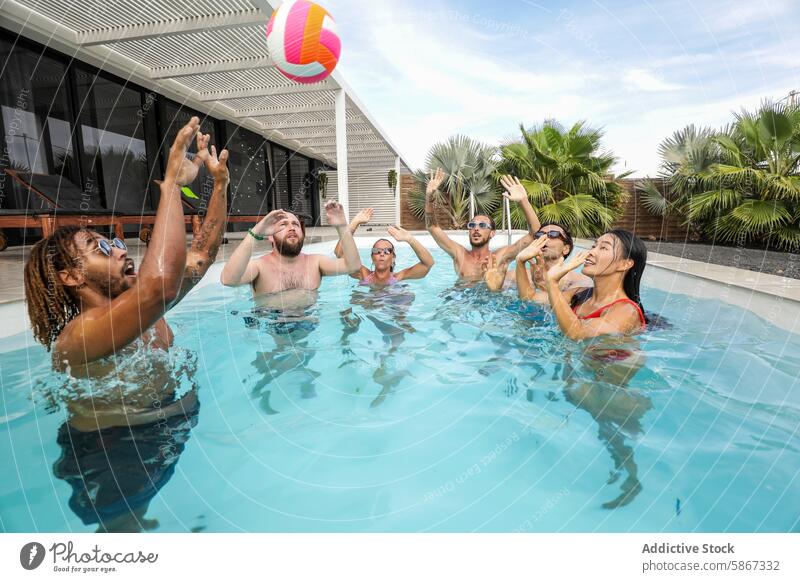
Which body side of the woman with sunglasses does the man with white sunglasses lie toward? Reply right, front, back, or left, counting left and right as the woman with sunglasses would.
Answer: left

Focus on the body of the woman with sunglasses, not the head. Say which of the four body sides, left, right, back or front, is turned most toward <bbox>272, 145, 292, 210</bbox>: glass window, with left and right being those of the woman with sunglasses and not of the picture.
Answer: back

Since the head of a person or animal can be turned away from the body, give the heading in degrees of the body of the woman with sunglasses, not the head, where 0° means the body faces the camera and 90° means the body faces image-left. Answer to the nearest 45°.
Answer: approximately 0°

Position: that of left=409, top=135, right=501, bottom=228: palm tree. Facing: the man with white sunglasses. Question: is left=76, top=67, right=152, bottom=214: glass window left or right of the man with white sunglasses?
right

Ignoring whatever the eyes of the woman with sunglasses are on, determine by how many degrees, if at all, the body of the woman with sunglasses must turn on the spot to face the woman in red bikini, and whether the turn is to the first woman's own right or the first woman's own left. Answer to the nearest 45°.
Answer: approximately 45° to the first woman's own left

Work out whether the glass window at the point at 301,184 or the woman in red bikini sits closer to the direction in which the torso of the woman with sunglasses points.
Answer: the woman in red bikini

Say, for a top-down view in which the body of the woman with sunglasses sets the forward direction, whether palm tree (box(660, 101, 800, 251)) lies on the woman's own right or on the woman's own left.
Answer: on the woman's own left
